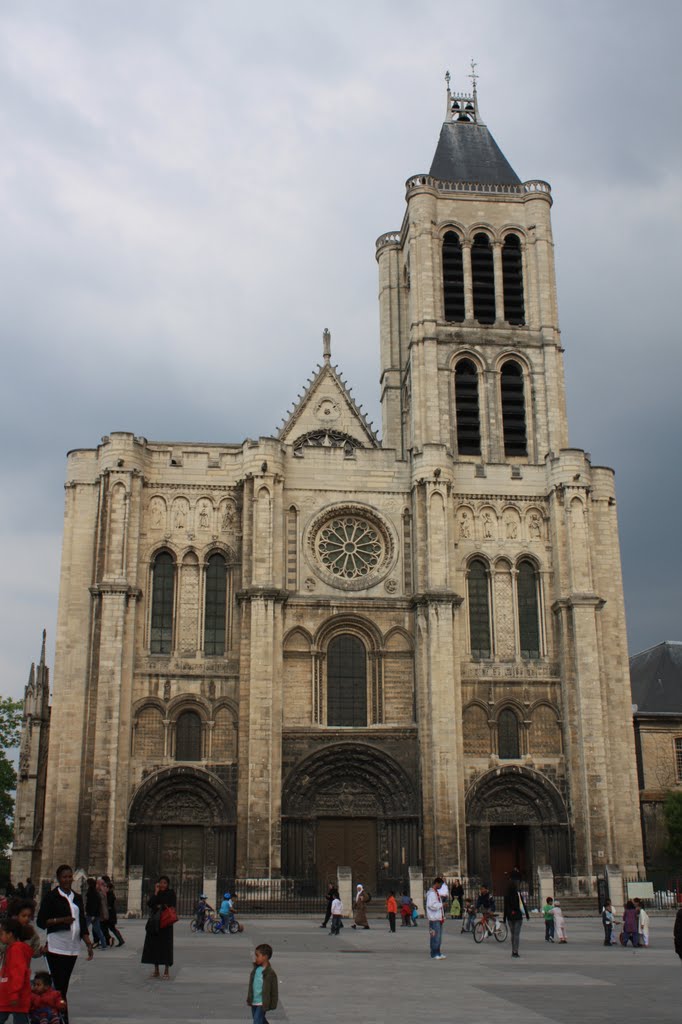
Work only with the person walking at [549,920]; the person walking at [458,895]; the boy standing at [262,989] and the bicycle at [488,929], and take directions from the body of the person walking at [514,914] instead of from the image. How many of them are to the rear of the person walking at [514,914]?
1

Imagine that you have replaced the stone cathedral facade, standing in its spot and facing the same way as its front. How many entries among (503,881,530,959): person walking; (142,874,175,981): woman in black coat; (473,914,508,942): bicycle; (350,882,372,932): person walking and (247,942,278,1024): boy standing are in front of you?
5

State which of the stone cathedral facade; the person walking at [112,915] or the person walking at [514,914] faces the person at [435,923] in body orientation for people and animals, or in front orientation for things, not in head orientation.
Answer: the stone cathedral facade

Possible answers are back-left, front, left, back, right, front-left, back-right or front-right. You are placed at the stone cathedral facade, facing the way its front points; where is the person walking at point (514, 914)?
front

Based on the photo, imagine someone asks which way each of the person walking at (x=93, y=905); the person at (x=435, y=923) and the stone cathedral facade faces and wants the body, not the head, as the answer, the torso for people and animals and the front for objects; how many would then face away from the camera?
0

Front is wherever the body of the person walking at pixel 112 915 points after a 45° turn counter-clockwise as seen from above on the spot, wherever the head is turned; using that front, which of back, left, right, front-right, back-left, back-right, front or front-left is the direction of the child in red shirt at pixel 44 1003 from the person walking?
front-left

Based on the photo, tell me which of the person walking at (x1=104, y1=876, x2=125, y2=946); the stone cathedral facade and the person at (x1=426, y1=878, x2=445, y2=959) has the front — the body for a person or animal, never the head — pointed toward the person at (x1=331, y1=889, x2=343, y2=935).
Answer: the stone cathedral facade
